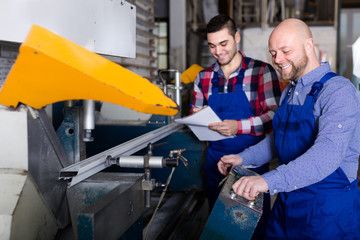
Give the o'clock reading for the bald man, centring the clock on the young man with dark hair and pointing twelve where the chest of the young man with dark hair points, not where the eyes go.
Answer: The bald man is roughly at 10 o'clock from the young man with dark hair.

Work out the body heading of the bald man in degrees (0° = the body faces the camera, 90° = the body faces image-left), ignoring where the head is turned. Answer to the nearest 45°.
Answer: approximately 45°

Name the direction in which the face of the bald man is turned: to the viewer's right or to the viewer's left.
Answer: to the viewer's left

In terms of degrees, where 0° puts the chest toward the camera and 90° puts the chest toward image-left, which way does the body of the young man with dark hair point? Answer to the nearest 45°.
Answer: approximately 45°

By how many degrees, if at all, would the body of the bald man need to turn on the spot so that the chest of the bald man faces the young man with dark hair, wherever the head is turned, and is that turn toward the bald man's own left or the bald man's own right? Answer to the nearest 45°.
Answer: approximately 90° to the bald man's own right

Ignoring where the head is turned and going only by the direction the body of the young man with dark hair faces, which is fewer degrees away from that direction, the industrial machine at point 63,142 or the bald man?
the industrial machine
